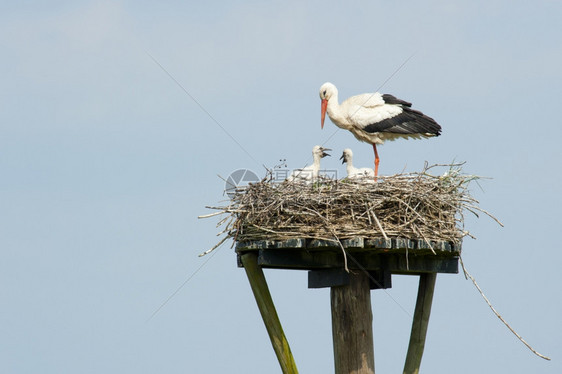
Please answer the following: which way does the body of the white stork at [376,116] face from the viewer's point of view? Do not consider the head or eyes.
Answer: to the viewer's left

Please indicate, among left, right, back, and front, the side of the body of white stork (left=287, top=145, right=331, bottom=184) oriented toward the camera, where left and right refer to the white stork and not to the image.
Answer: right

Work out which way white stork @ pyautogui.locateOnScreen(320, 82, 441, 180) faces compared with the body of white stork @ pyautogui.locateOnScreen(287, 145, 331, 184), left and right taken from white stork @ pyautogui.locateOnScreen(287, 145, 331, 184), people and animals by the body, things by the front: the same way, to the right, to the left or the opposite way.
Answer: the opposite way

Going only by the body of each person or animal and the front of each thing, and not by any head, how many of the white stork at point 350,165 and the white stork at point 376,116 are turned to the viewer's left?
2

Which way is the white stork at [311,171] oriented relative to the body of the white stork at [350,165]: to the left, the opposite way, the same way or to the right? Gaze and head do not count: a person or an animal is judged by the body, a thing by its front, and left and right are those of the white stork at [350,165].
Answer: the opposite way

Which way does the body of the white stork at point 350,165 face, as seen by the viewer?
to the viewer's left
